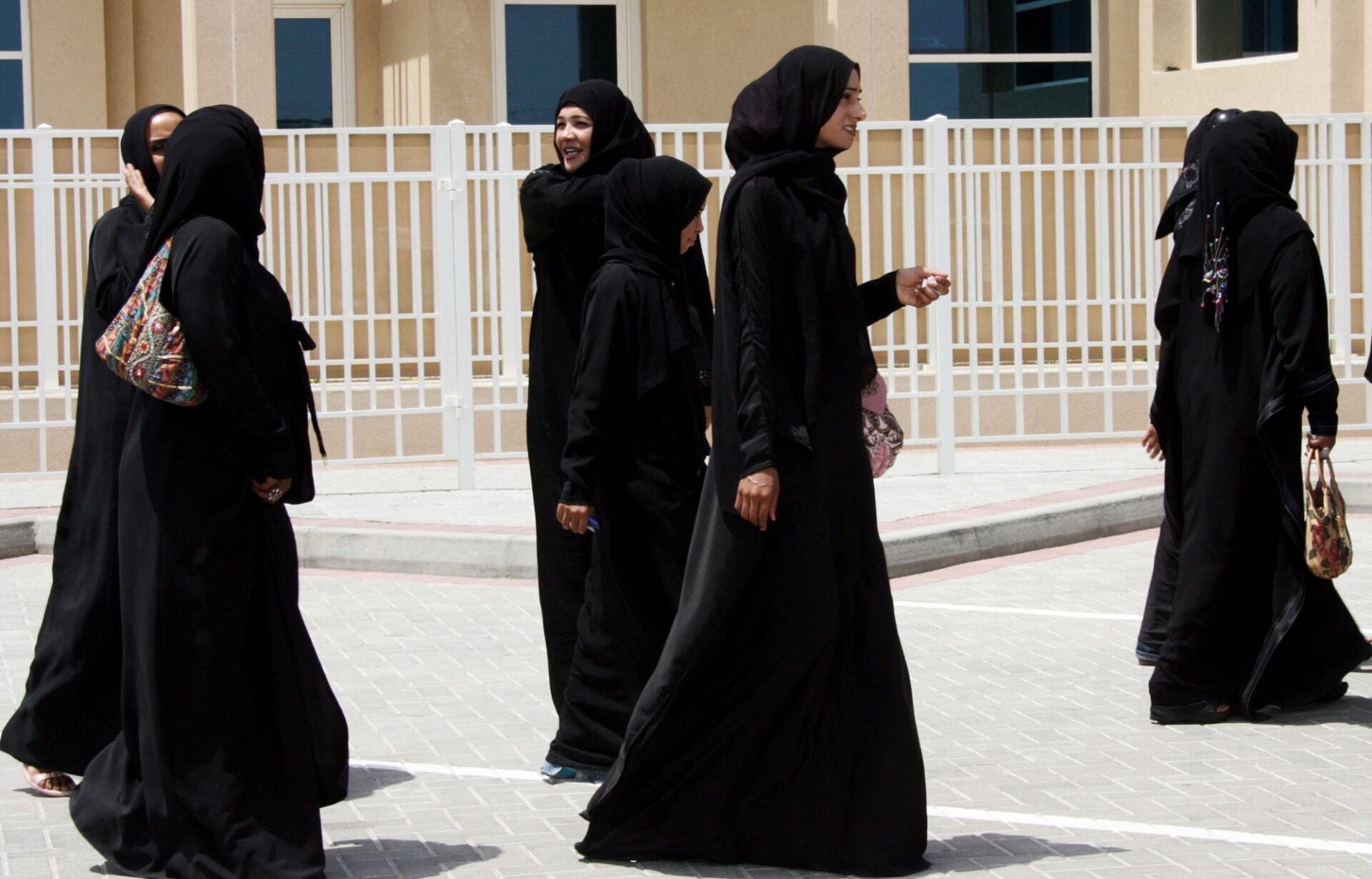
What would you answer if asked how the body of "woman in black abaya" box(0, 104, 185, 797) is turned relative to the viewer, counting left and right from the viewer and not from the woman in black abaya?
facing the viewer and to the right of the viewer

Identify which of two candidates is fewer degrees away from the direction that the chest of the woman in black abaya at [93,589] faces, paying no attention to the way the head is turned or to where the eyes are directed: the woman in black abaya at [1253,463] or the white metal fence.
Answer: the woman in black abaya

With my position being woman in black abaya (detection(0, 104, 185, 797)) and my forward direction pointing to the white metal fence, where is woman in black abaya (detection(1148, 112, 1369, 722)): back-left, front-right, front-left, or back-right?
front-right

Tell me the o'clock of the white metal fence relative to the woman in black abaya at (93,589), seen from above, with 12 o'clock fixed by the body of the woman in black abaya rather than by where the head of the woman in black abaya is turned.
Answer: The white metal fence is roughly at 8 o'clock from the woman in black abaya.

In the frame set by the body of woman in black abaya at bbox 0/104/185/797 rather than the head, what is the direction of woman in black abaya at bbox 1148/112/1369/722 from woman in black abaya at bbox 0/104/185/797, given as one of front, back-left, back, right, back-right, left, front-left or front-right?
front-left

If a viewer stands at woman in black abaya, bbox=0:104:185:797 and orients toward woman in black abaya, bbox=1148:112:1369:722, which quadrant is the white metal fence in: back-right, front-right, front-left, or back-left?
front-left
